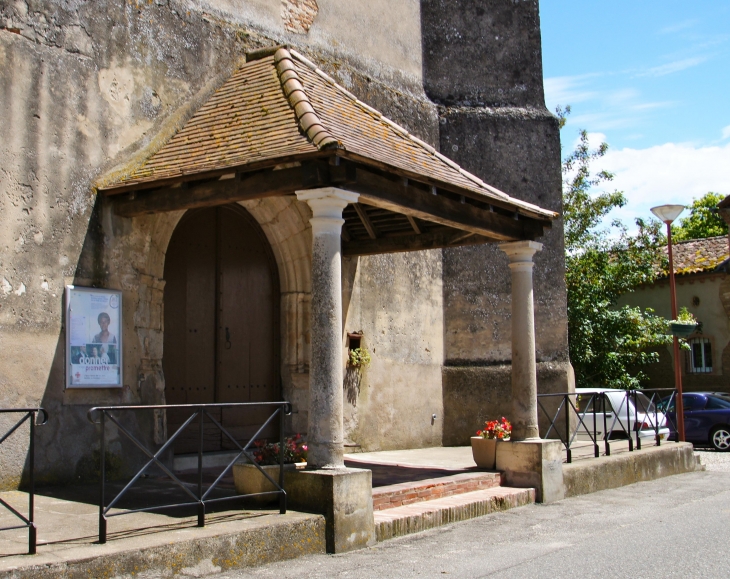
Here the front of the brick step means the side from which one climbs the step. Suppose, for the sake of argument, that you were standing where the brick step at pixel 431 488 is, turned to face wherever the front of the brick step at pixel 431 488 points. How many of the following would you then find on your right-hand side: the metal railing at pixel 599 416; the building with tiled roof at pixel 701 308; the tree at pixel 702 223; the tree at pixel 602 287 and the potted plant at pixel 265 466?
1

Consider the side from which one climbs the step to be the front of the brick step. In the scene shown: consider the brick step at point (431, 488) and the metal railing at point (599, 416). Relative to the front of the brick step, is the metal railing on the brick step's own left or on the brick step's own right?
on the brick step's own left

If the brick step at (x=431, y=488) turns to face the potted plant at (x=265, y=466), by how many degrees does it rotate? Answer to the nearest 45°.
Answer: approximately 90° to its right

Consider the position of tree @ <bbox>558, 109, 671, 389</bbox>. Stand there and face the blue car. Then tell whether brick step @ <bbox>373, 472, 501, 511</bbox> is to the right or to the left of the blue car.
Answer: right

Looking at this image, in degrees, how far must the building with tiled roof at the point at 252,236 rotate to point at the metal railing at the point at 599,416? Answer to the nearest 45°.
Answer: approximately 90° to its left

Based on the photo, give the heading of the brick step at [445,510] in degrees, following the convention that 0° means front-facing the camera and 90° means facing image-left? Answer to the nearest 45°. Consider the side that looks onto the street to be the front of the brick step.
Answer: approximately 315°

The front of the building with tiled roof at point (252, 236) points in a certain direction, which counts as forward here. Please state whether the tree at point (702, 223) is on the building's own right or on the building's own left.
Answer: on the building's own left

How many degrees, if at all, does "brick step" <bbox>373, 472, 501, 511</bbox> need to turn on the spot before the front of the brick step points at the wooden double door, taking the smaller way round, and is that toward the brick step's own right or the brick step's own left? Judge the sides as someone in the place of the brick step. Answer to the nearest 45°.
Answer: approximately 180°

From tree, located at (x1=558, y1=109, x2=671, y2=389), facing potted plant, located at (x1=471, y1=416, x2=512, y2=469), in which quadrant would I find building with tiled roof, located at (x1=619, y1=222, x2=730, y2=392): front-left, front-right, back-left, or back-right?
back-left

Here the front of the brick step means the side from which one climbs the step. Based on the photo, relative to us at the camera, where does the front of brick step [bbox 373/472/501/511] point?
facing the viewer and to the right of the viewer

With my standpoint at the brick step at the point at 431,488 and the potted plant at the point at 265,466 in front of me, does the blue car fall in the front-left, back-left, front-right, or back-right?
back-right

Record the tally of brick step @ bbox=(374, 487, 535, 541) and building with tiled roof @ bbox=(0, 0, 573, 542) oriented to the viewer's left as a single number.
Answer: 0

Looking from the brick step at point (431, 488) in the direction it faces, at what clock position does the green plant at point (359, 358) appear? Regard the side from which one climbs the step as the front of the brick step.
The green plant is roughly at 7 o'clock from the brick step.

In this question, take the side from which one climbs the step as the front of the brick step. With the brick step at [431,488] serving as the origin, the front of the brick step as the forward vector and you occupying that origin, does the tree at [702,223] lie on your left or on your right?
on your left

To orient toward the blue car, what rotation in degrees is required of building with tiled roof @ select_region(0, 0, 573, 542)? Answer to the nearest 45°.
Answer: approximately 90° to its left
